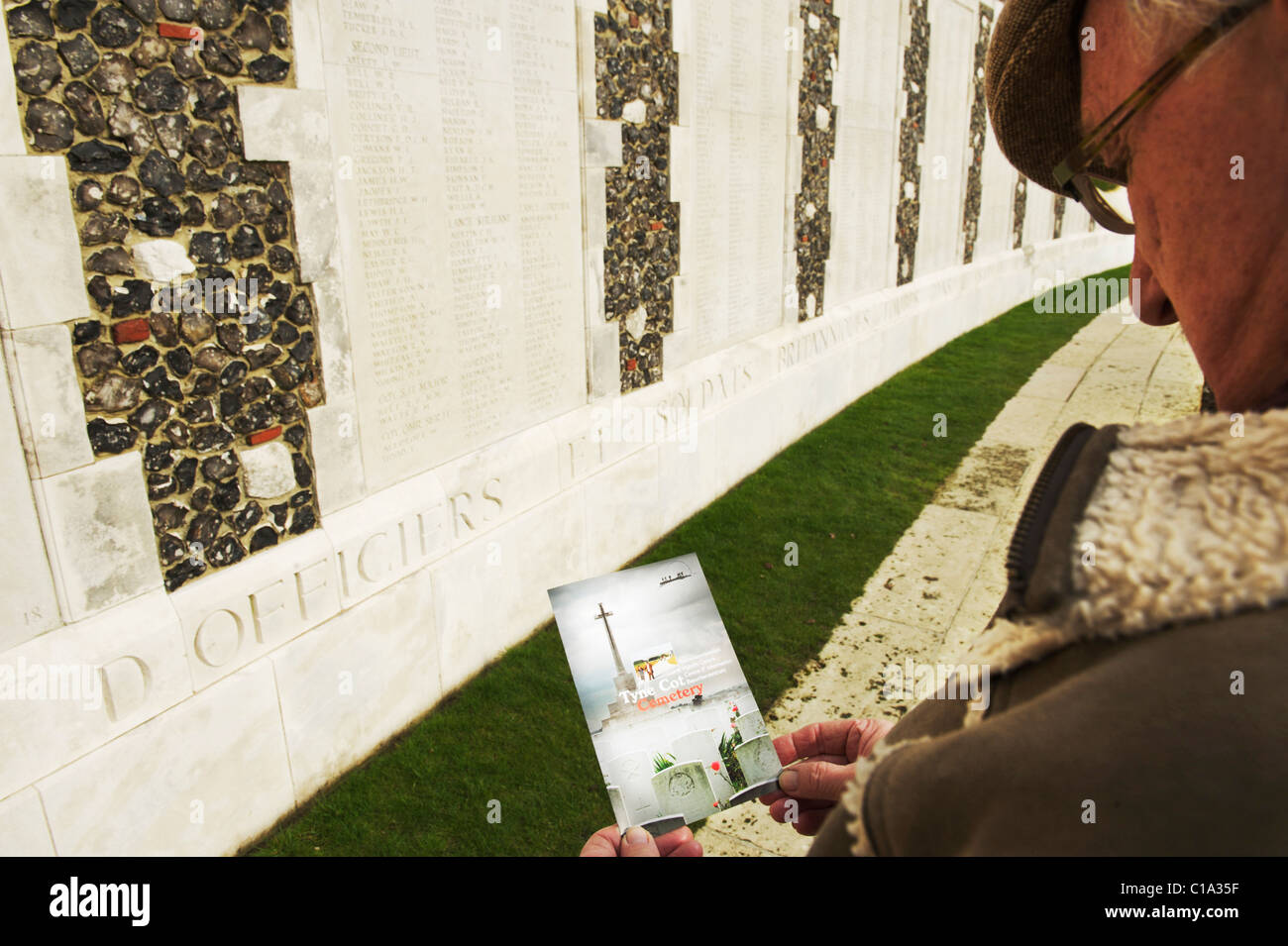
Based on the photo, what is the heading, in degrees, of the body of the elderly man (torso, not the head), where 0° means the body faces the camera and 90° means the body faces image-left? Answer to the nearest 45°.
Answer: approximately 135°

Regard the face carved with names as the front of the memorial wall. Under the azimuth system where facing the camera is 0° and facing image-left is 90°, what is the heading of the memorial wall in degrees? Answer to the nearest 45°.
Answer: approximately 315°
